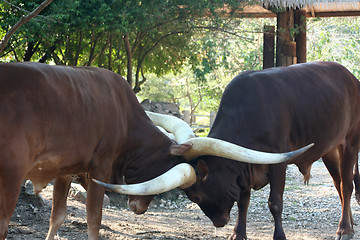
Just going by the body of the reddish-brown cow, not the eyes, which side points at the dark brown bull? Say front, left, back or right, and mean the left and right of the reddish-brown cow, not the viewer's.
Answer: front

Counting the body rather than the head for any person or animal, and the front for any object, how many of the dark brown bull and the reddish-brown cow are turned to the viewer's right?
1

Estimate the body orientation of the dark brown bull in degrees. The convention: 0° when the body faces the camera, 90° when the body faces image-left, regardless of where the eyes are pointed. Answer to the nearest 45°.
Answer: approximately 90°

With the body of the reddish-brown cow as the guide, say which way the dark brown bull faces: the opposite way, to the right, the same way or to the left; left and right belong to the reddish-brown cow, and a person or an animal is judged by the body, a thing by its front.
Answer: the opposite way

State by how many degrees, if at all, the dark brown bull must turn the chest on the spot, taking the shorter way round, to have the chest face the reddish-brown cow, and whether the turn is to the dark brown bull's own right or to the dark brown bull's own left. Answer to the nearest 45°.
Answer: approximately 45° to the dark brown bull's own left

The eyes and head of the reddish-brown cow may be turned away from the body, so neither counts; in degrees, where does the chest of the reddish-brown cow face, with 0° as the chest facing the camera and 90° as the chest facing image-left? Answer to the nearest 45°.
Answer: approximately 270°
